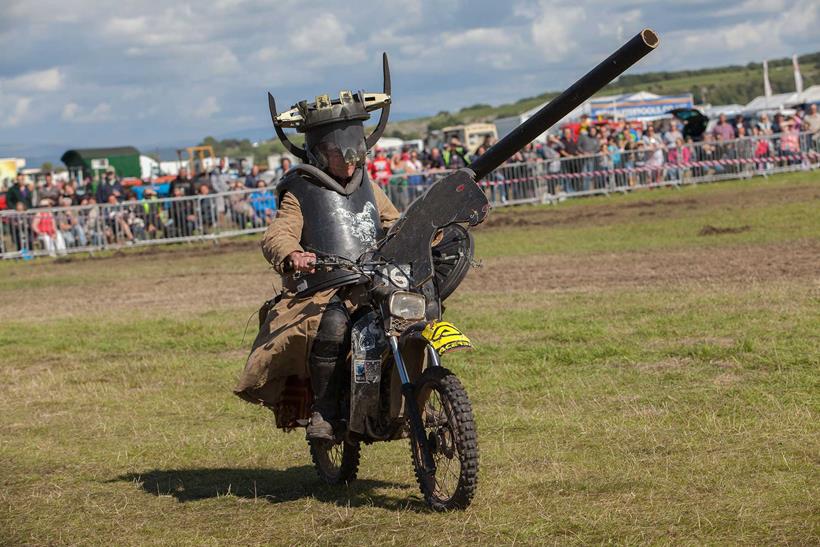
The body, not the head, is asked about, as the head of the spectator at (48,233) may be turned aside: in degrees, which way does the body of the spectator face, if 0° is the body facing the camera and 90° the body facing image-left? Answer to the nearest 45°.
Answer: approximately 315°

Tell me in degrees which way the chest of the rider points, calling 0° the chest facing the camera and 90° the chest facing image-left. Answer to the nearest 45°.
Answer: approximately 315°

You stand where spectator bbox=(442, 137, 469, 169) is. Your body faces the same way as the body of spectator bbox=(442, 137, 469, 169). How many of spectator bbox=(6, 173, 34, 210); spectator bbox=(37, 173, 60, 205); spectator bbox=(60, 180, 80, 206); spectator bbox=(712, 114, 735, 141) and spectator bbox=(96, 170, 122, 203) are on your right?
4

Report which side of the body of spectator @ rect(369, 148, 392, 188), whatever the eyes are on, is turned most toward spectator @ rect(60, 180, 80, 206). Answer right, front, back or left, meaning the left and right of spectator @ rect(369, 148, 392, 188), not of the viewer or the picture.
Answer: right

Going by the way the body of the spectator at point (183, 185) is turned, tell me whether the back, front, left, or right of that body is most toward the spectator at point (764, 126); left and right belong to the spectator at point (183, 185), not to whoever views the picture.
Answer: left

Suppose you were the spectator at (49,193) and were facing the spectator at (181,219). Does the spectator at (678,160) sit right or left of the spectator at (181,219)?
left

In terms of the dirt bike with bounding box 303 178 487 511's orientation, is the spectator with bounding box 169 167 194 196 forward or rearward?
rearward
